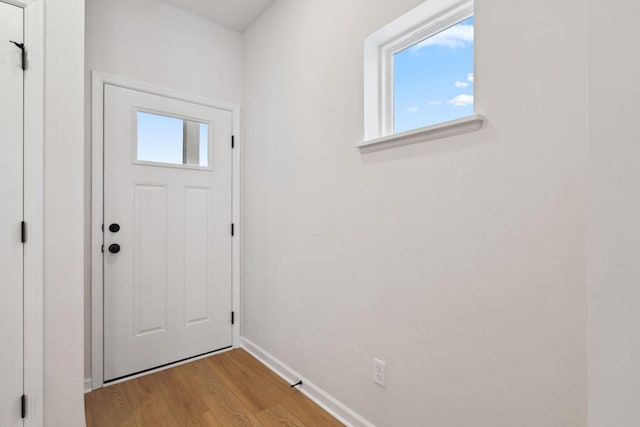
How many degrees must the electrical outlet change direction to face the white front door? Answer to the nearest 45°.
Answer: approximately 45° to its right

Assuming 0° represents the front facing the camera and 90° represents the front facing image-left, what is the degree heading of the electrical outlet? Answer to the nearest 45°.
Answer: approximately 45°

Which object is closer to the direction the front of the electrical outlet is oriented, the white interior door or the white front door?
the white interior door
